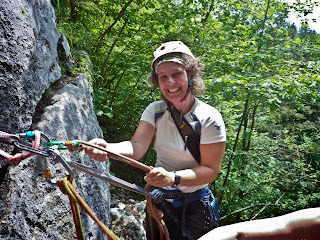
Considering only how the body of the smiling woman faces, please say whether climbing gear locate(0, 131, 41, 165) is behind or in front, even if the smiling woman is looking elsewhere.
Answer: in front

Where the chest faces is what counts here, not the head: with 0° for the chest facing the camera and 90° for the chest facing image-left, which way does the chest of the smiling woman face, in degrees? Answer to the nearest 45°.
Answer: approximately 45°
